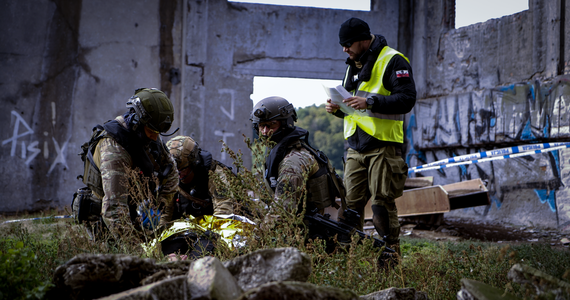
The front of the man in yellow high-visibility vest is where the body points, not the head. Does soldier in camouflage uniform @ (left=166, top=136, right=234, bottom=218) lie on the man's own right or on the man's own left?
on the man's own right

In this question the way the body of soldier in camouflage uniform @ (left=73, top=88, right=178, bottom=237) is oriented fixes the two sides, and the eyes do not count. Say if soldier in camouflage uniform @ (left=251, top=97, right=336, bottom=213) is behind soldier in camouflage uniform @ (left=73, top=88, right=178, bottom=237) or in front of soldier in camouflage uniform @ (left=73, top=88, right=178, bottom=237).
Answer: in front

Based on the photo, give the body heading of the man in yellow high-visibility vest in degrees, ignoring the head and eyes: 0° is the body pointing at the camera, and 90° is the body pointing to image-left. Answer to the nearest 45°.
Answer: approximately 45°

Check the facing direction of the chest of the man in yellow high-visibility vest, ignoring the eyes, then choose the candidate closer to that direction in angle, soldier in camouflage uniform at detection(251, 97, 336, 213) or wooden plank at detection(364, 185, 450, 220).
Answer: the soldier in camouflage uniform

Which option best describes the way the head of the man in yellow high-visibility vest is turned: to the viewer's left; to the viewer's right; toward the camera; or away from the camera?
to the viewer's left

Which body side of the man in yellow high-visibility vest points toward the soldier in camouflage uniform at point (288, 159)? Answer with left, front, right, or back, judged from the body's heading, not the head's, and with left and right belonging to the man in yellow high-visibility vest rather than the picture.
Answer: front

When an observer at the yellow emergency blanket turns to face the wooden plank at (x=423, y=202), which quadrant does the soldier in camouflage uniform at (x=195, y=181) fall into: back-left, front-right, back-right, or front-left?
front-left

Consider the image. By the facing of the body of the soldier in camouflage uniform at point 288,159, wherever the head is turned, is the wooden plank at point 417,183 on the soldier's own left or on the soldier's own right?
on the soldier's own right

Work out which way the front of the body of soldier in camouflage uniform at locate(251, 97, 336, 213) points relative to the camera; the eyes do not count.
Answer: to the viewer's left

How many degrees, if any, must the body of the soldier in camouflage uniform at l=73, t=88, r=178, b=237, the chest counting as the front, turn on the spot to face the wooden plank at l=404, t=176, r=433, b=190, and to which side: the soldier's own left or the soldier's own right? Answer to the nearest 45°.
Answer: approximately 90° to the soldier's own left

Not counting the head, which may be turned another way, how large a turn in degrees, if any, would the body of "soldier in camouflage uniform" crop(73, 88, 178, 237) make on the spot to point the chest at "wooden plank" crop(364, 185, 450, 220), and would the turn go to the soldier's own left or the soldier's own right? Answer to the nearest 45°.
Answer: approximately 90° to the soldier's own left

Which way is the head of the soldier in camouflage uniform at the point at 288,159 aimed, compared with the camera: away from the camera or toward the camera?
toward the camera
